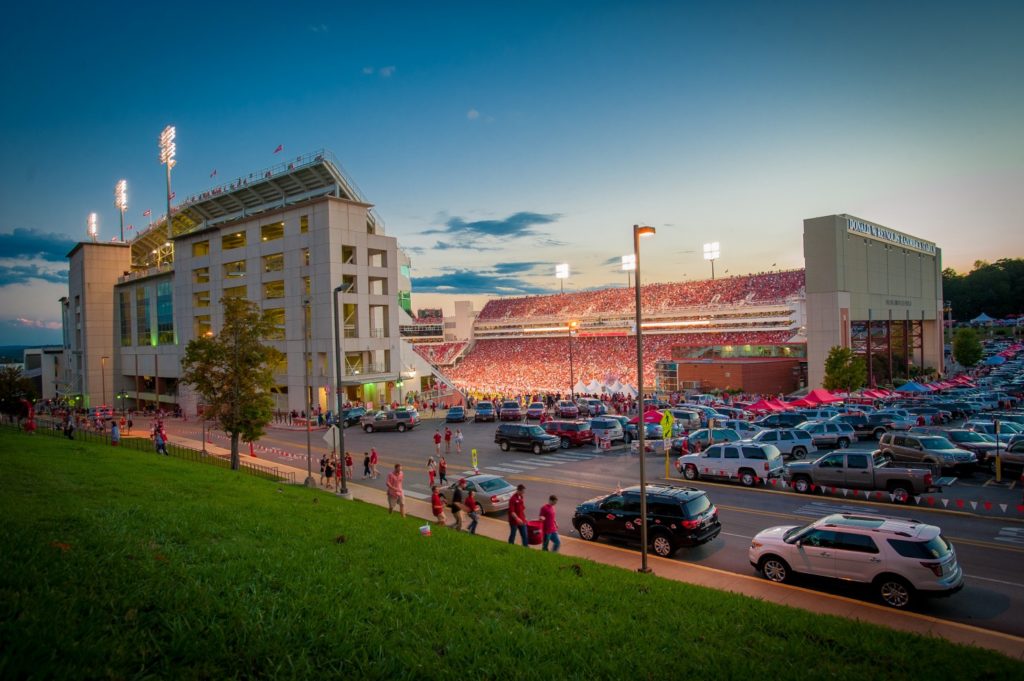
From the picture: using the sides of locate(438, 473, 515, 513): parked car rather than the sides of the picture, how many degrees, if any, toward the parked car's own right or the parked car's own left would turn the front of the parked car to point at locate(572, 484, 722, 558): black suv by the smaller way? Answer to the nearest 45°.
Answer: approximately 180°

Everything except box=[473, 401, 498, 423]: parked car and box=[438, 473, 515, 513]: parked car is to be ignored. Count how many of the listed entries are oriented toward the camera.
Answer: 1

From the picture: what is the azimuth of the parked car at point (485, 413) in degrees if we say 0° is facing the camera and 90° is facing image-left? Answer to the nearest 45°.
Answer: approximately 0°

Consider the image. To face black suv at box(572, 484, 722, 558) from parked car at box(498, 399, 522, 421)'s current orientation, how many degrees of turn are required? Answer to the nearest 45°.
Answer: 0° — it already faces it

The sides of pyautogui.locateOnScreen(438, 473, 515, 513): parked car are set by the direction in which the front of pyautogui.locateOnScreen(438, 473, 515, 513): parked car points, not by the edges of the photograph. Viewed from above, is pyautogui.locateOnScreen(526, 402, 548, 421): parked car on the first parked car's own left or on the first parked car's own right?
on the first parked car's own right

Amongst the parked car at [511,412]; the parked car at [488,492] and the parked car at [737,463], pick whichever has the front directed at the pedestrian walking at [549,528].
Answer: the parked car at [511,412]

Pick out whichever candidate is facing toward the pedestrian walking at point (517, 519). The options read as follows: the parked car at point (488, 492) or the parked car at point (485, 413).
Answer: the parked car at point (485, 413)
